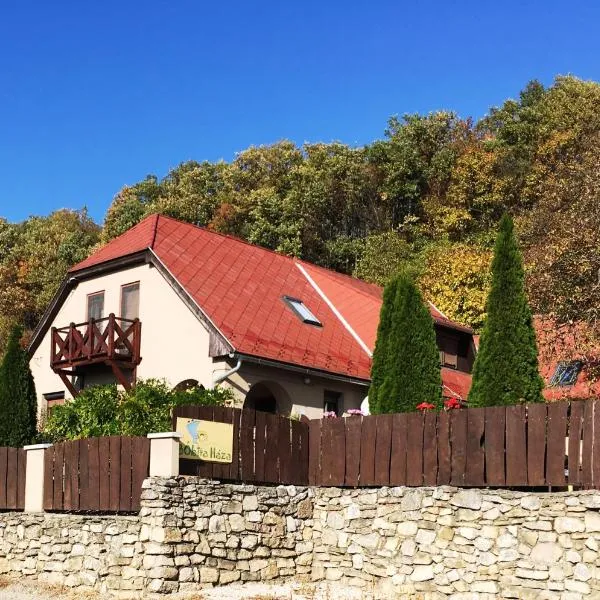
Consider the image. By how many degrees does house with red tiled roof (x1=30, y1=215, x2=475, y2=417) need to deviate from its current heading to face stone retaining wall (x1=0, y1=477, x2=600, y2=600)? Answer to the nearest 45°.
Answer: approximately 45° to its left

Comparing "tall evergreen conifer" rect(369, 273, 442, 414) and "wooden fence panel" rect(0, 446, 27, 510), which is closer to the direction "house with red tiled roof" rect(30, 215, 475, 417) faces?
the wooden fence panel

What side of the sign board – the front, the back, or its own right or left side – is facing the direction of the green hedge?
back

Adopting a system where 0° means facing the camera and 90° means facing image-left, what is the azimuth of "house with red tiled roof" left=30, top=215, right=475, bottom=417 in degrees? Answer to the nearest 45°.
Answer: approximately 45°

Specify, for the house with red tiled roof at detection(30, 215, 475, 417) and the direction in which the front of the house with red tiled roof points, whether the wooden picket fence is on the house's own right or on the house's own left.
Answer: on the house's own left

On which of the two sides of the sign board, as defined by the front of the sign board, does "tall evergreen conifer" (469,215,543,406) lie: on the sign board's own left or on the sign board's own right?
on the sign board's own left

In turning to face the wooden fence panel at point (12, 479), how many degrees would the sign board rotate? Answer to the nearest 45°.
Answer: approximately 135° to its right

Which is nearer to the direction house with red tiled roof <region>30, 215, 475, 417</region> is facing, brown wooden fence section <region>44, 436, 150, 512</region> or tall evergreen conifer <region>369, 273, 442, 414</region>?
the brown wooden fence section
